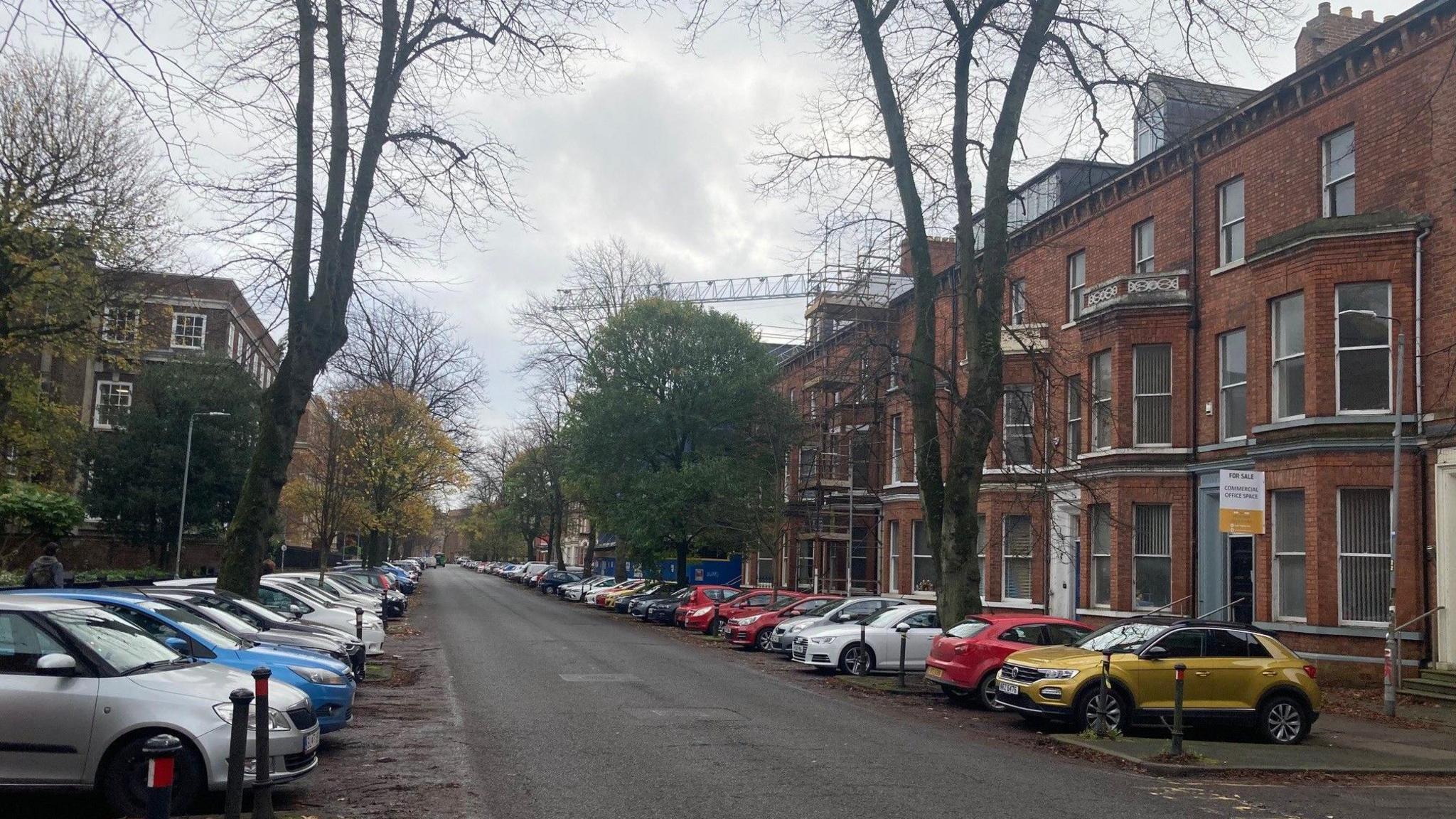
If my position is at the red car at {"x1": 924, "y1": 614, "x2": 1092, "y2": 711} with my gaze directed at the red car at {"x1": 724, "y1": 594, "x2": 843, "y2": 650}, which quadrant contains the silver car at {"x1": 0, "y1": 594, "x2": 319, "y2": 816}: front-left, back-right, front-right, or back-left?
back-left

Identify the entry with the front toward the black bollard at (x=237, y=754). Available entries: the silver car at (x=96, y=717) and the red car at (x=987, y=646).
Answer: the silver car

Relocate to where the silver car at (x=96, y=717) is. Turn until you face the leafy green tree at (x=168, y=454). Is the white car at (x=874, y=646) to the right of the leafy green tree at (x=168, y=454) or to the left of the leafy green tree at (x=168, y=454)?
right

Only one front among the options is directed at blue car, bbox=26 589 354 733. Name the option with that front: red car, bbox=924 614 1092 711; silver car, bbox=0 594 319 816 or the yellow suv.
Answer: the yellow suv

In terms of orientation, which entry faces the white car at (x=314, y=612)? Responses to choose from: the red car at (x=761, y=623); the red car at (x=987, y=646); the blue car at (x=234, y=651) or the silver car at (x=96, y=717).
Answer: the red car at (x=761, y=623)

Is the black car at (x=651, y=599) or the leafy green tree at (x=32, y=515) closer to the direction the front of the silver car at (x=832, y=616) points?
the leafy green tree

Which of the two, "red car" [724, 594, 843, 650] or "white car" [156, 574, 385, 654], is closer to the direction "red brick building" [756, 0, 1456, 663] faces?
the white car

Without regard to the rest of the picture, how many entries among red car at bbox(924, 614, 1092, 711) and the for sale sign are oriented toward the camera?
1

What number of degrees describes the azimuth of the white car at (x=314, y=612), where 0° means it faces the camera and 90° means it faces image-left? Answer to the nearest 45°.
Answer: approximately 315°
